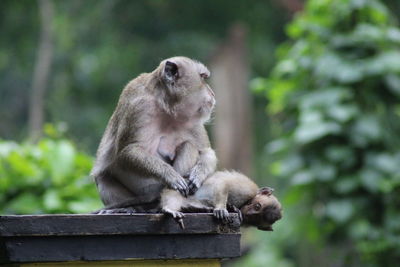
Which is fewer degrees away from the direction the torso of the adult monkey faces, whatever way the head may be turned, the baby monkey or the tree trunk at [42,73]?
the baby monkey

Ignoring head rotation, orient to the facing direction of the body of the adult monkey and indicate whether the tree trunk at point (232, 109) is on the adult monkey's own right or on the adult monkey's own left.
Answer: on the adult monkey's own left

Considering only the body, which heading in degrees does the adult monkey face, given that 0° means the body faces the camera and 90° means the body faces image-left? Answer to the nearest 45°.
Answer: approximately 315°
